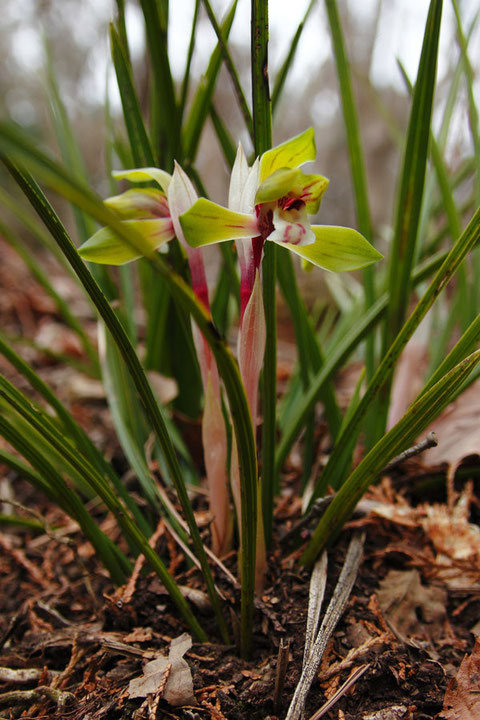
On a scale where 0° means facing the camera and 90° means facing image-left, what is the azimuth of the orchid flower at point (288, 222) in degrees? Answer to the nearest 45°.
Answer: approximately 315°

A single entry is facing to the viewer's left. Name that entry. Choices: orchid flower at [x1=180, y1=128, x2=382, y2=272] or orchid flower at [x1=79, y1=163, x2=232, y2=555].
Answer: orchid flower at [x1=79, y1=163, x2=232, y2=555]

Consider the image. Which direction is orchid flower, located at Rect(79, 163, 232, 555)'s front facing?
to the viewer's left

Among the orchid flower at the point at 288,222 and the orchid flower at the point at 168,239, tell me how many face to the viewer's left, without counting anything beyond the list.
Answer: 1
